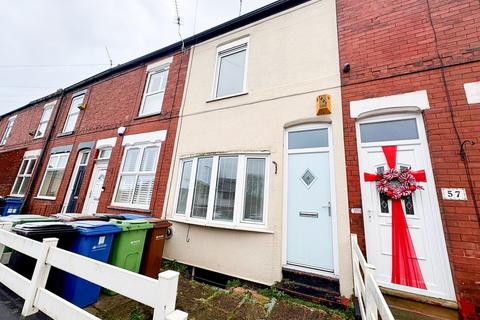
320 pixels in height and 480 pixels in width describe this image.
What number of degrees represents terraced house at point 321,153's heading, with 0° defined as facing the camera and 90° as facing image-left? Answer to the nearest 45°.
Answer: approximately 45°

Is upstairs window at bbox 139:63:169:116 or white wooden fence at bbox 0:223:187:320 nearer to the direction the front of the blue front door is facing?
the white wooden fence

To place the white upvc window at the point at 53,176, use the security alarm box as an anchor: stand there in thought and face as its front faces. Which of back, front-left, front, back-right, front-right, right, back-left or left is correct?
front-right

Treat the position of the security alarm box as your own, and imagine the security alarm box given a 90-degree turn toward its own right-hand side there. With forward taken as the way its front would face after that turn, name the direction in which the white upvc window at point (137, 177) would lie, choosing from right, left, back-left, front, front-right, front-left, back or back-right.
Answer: front-left

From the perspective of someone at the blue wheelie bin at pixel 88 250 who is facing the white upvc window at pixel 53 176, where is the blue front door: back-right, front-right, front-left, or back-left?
back-right

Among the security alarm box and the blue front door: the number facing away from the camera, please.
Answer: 0

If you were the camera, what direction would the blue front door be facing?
facing the viewer and to the left of the viewer

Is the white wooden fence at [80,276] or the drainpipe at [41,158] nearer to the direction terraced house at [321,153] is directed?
the white wooden fence

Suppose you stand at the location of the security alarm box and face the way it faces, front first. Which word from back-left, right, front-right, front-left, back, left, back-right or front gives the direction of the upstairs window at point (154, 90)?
front-right

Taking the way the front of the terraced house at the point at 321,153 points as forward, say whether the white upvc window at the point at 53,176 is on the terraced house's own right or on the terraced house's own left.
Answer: on the terraced house's own right

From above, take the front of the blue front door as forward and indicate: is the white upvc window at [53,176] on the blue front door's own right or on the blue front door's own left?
on the blue front door's own right

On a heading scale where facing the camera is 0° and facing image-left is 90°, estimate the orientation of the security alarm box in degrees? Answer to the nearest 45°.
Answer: approximately 45°

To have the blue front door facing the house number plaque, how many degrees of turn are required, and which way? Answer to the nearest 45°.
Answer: approximately 135° to its left
